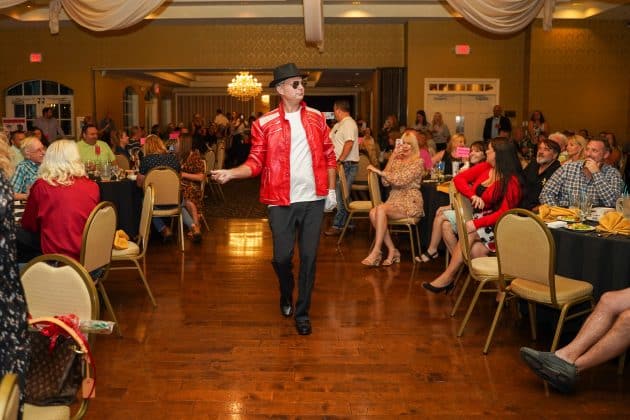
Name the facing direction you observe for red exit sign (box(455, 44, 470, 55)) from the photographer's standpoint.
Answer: facing the viewer

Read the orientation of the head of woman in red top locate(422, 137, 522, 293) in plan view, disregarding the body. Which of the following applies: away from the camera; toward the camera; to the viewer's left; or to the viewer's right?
to the viewer's left

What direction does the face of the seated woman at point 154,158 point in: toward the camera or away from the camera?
away from the camera

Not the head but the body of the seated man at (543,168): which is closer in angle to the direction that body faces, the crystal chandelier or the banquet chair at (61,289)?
the banquet chair

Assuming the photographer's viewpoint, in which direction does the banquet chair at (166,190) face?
facing away from the viewer

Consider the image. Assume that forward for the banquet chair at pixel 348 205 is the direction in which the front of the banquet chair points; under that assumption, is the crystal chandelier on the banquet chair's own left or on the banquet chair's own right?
on the banquet chair's own left

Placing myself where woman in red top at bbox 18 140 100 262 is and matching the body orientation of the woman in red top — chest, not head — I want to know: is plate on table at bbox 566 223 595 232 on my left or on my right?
on my right

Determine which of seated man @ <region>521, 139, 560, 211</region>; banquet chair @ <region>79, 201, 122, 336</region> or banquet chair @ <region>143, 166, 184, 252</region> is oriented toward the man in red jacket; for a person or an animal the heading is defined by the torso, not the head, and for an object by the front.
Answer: the seated man

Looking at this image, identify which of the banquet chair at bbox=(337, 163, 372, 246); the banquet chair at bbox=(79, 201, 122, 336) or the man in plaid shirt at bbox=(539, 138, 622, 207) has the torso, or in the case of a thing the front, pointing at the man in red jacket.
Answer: the man in plaid shirt
